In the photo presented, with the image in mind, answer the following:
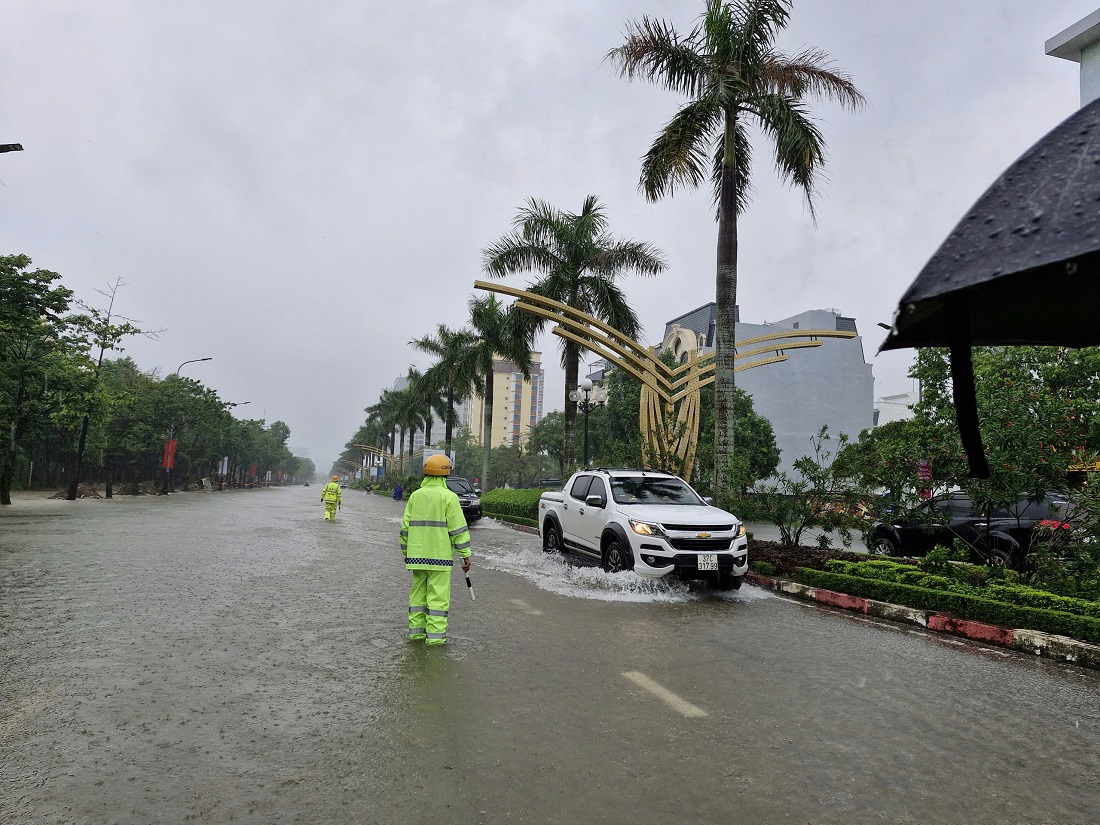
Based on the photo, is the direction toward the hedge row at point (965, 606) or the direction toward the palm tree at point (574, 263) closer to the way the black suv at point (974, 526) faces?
the palm tree

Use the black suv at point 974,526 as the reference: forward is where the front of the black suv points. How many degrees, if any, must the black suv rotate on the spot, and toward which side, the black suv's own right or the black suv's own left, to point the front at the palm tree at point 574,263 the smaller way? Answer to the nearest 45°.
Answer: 0° — it already faces it

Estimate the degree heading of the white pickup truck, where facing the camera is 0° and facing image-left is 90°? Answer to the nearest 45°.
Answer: approximately 315°

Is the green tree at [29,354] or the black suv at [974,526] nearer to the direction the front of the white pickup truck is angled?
the black suv

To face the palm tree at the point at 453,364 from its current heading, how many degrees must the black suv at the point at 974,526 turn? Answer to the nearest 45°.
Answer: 0° — it already faces it

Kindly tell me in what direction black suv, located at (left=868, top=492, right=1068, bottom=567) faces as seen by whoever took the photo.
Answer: facing away from the viewer and to the left of the viewer

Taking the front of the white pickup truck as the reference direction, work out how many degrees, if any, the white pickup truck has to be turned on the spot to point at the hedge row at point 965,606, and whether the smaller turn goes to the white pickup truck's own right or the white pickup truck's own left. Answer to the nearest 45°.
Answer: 0° — it already faces it

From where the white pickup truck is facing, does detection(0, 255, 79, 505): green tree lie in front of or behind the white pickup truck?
behind

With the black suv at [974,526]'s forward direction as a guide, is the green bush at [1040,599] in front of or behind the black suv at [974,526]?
behind
